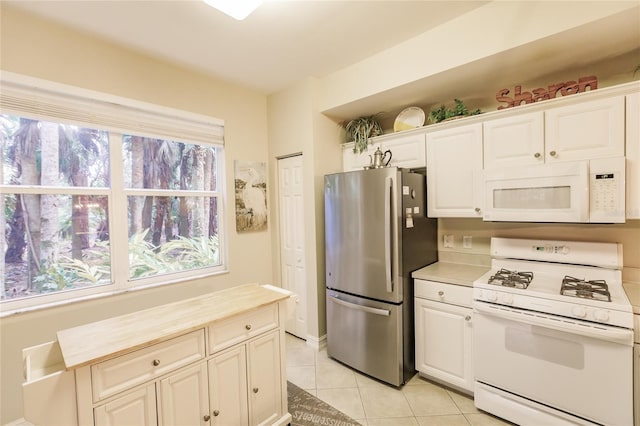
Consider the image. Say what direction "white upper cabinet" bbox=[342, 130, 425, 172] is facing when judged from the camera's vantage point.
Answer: facing the viewer and to the left of the viewer

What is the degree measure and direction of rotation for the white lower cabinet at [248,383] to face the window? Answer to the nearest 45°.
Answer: approximately 180°

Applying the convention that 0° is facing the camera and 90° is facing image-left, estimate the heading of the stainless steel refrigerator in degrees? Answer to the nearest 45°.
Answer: approximately 45°

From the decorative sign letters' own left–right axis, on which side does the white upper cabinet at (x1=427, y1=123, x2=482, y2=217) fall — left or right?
on its right

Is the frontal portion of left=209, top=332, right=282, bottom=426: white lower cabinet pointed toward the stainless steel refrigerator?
no

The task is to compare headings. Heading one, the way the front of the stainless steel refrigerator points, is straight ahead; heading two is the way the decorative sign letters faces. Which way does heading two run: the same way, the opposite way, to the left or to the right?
the same way

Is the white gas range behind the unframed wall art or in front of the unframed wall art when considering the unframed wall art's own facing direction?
in front

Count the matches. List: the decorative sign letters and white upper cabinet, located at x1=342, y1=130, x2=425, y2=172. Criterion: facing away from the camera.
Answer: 0

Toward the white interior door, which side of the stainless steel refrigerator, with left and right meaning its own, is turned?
right

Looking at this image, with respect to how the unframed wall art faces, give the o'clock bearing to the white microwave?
The white microwave is roughly at 12 o'clock from the unframed wall art.

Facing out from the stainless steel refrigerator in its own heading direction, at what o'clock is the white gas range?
The white gas range is roughly at 8 o'clock from the stainless steel refrigerator.

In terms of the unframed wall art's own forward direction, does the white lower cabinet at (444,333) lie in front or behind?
in front

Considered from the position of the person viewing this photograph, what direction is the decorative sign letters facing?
facing the viewer

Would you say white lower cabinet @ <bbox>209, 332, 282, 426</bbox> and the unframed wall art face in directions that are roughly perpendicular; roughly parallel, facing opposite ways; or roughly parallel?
roughly parallel

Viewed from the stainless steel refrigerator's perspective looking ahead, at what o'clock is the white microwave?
The white microwave is roughly at 8 o'clock from the stainless steel refrigerator.

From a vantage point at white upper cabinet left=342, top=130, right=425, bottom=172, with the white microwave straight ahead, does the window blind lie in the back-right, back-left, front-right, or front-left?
back-right

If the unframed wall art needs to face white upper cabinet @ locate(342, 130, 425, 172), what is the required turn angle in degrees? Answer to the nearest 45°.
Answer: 0° — it already faces it

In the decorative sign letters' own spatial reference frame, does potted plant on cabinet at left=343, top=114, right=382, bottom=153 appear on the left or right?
on its right
